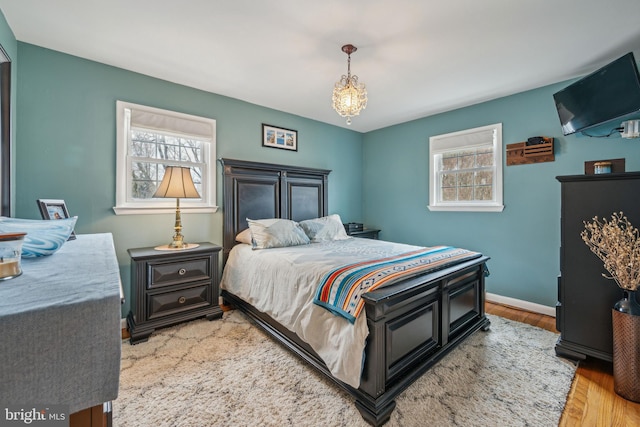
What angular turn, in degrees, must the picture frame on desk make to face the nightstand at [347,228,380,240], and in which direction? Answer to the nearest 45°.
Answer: approximately 45° to its left

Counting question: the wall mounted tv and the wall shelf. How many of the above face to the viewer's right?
0

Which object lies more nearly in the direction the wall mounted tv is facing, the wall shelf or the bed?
the bed

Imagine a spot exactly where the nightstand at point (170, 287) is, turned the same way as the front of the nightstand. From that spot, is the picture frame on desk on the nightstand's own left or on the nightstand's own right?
on the nightstand's own right

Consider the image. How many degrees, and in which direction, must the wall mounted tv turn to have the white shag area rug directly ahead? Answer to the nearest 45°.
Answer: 0° — it already faces it

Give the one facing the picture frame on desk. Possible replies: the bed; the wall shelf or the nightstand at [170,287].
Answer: the wall shelf

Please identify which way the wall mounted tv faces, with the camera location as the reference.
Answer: facing the viewer and to the left of the viewer

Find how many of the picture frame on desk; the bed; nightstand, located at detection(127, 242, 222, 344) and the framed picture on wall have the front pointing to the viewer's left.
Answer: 0

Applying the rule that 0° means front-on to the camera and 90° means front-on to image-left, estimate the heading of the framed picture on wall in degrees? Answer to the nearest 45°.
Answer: approximately 315°

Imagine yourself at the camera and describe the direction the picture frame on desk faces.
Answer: facing the viewer and to the right of the viewer

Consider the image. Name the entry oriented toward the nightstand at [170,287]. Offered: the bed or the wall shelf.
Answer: the wall shelf

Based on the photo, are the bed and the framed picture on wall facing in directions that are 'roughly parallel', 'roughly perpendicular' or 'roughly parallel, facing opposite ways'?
roughly parallel

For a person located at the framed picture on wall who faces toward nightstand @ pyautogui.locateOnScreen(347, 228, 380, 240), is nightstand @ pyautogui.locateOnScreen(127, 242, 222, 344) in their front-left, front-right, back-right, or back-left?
back-right

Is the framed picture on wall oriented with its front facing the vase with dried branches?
yes

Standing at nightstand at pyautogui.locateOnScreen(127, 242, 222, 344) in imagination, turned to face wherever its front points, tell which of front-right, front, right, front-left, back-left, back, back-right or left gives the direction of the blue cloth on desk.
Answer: front-right

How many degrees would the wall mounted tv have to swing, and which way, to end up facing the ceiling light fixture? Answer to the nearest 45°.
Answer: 0° — it already faces it

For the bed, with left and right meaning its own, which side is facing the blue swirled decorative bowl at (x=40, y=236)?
right
